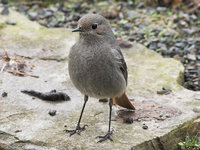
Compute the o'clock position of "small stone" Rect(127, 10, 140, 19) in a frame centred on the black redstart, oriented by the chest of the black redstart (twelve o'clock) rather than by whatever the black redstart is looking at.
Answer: The small stone is roughly at 5 o'clock from the black redstart.

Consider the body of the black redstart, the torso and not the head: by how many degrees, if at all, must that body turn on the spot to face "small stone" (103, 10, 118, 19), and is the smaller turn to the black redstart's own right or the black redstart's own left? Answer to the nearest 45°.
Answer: approximately 135° to the black redstart's own right

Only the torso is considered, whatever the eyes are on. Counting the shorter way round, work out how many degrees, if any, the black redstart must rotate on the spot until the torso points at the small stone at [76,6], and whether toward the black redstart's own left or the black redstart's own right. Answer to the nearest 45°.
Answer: approximately 135° to the black redstart's own right

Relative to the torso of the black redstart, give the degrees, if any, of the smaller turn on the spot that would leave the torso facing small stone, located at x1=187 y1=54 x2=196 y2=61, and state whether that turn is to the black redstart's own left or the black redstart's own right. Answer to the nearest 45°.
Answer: approximately 180°

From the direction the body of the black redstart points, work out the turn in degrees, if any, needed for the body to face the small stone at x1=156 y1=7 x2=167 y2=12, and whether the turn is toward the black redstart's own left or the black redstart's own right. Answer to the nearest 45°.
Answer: approximately 135° to the black redstart's own right

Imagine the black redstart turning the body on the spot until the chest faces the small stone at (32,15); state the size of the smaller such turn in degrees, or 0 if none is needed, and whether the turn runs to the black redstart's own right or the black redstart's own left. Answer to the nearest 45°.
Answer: approximately 135° to the black redstart's own right

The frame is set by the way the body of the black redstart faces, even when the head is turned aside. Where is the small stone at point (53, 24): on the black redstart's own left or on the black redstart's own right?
on the black redstart's own right

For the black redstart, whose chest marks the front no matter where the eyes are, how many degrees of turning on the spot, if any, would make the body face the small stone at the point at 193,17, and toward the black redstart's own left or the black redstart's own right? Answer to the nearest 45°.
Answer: approximately 180°

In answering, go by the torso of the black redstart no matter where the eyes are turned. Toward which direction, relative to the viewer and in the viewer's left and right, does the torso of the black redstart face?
facing the viewer and to the left of the viewer
